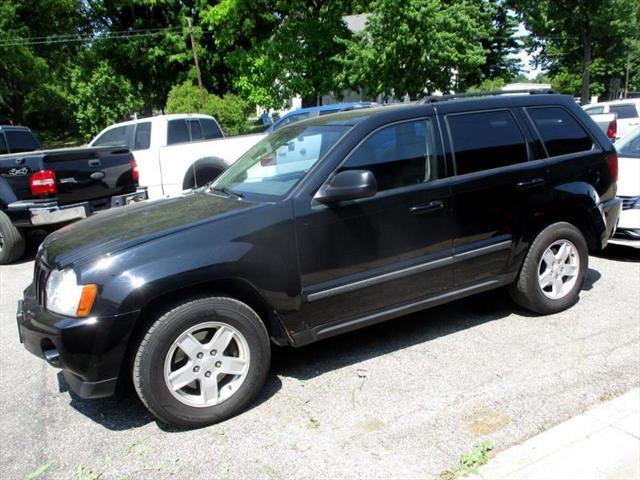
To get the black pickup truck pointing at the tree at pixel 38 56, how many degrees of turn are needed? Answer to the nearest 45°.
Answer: approximately 45° to its right

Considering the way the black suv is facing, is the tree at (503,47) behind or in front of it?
behind

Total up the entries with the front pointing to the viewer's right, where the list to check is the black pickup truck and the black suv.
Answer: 0

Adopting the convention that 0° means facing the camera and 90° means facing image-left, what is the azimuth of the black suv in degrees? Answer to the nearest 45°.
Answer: approximately 45°

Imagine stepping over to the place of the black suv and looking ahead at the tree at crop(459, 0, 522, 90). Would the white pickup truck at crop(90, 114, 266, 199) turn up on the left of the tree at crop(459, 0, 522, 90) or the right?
left

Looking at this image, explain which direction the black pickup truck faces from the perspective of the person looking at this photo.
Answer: facing away from the viewer and to the left of the viewer

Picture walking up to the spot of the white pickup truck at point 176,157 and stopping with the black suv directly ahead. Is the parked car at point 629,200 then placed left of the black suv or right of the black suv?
left

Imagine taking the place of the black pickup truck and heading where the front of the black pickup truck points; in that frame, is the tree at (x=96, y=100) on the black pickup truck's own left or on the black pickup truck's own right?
on the black pickup truck's own right

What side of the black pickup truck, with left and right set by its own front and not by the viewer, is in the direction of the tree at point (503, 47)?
right

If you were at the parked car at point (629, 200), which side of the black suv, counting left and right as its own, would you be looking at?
back
